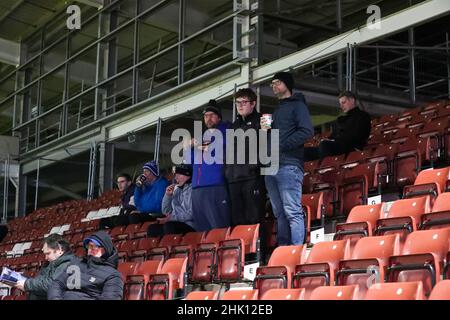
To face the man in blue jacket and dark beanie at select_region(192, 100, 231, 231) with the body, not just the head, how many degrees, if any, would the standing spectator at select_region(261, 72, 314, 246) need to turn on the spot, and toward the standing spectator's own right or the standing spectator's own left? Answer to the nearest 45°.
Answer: approximately 45° to the standing spectator's own right

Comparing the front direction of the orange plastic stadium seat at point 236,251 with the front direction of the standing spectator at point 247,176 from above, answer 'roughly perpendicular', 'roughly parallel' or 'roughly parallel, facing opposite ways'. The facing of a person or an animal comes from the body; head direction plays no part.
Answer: roughly parallel

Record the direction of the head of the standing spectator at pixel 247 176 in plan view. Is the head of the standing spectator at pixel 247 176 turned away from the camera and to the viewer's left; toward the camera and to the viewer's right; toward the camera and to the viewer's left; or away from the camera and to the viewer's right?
toward the camera and to the viewer's left

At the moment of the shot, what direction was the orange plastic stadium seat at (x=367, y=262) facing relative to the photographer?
facing the viewer and to the left of the viewer

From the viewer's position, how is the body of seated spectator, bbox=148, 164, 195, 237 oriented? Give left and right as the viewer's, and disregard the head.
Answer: facing to the left of the viewer

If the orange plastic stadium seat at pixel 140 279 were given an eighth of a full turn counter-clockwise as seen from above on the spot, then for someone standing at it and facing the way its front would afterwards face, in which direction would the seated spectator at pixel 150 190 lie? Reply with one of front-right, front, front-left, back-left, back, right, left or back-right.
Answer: back

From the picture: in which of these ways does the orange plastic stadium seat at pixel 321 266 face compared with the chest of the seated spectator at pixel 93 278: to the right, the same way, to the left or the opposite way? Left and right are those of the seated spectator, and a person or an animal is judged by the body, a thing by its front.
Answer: the same way

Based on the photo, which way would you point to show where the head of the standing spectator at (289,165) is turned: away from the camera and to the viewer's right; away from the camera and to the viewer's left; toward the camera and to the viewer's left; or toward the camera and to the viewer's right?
toward the camera and to the viewer's left

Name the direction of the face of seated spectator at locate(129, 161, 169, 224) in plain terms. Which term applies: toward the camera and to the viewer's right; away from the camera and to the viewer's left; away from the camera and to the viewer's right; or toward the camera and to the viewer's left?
toward the camera and to the viewer's left

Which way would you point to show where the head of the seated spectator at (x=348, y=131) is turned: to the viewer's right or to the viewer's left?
to the viewer's left

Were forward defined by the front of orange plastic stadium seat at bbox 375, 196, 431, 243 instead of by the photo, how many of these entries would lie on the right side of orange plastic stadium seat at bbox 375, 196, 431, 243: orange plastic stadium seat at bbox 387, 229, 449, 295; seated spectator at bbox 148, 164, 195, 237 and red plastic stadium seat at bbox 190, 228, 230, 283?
2

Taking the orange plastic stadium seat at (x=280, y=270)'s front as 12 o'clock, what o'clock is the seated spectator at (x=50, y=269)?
The seated spectator is roughly at 2 o'clock from the orange plastic stadium seat.

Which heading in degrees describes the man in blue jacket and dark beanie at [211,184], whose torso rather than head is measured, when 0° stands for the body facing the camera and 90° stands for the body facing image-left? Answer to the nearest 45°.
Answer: approximately 45°

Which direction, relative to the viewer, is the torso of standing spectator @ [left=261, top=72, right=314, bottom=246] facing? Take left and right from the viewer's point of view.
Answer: facing to the left of the viewer
